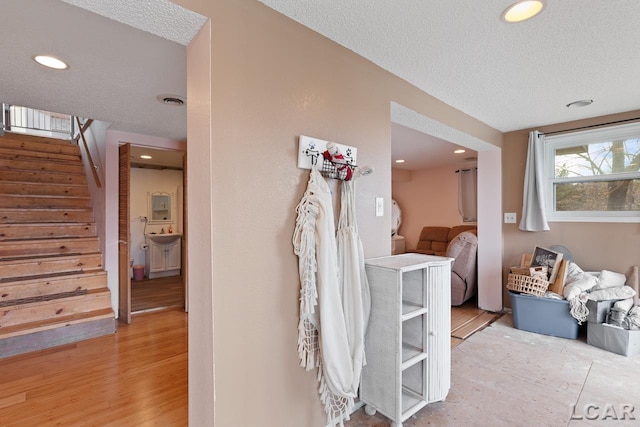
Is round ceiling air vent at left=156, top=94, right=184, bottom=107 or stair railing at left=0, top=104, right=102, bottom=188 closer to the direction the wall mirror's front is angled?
the round ceiling air vent

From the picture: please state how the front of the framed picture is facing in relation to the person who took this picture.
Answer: facing the viewer and to the left of the viewer

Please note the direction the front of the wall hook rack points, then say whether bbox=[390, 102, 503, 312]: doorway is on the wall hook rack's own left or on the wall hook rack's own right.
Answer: on the wall hook rack's own left

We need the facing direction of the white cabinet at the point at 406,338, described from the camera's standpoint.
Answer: facing the viewer and to the right of the viewer

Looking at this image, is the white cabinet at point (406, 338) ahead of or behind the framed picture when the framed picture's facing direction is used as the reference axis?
ahead

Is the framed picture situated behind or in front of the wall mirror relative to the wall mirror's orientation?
in front

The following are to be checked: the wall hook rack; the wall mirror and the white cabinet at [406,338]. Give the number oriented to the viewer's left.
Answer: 0

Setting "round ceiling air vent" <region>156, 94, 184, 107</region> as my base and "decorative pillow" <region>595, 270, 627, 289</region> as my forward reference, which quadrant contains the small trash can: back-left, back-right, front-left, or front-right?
back-left

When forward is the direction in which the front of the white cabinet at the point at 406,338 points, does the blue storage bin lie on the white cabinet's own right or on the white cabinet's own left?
on the white cabinet's own left

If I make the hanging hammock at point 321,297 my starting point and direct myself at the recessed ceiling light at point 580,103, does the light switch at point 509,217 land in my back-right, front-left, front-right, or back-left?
front-left

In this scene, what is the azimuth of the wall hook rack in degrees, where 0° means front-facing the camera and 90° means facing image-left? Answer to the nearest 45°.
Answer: approximately 315°

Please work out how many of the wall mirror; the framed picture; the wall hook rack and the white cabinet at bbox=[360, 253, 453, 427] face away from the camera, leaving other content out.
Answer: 0

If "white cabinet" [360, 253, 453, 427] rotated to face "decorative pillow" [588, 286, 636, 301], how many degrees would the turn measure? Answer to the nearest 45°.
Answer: approximately 90° to its left

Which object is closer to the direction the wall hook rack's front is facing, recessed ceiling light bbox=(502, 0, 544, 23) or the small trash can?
the recessed ceiling light
